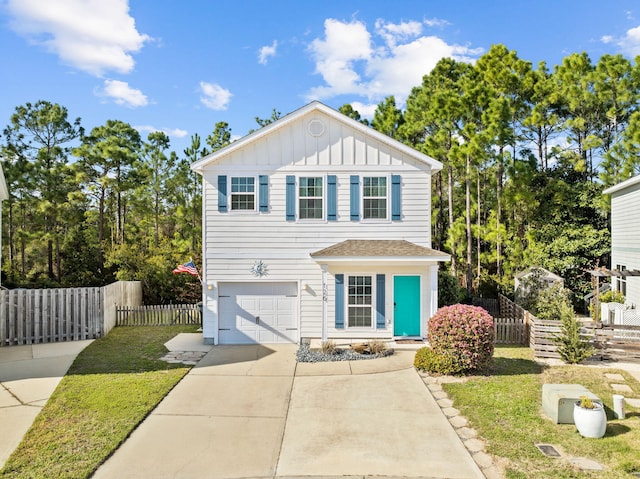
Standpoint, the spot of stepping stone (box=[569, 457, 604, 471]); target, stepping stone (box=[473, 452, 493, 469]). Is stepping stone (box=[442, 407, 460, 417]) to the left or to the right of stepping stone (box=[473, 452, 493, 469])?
right

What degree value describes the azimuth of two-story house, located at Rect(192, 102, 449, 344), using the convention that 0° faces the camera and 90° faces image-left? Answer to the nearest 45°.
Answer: approximately 0°

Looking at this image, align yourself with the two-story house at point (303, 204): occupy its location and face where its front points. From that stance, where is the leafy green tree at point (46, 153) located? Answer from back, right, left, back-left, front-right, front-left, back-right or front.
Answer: back-right

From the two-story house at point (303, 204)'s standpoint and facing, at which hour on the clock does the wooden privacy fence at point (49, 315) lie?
The wooden privacy fence is roughly at 3 o'clock from the two-story house.

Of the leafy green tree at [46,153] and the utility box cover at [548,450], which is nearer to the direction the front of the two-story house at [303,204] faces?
the utility box cover

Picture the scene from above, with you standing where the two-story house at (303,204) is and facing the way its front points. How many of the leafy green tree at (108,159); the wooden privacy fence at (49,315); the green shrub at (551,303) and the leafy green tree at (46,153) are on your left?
1

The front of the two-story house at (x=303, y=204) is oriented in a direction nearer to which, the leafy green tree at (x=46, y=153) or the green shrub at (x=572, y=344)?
the green shrub

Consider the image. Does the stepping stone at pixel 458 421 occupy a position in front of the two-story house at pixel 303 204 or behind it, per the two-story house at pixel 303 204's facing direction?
in front

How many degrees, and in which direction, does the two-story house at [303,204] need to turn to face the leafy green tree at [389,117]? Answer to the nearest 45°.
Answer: approximately 180°

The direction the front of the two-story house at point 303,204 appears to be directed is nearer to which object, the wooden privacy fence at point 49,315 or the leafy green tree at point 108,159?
the wooden privacy fence

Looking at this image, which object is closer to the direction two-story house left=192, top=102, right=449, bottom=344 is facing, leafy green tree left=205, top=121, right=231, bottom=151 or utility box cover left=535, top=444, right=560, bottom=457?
the utility box cover
